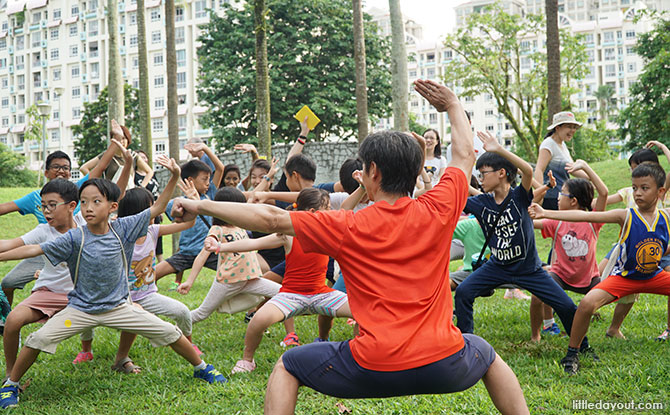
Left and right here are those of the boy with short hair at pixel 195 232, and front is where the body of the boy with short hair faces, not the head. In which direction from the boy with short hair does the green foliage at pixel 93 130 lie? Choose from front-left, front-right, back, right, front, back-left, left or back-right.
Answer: back-left

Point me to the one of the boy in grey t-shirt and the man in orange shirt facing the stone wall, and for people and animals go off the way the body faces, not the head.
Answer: the man in orange shirt

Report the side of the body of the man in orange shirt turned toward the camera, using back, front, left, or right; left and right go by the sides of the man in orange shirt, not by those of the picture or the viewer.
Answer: back

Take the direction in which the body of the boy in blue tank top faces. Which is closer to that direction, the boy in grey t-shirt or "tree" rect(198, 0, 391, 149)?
the boy in grey t-shirt

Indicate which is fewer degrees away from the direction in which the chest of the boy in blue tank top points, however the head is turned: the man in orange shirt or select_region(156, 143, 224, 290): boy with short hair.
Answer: the man in orange shirt

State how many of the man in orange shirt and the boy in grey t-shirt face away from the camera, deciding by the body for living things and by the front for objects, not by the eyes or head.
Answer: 1

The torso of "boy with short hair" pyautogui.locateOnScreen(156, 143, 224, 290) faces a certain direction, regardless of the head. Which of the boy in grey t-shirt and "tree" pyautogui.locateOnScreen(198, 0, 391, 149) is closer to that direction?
the boy in grey t-shirt
